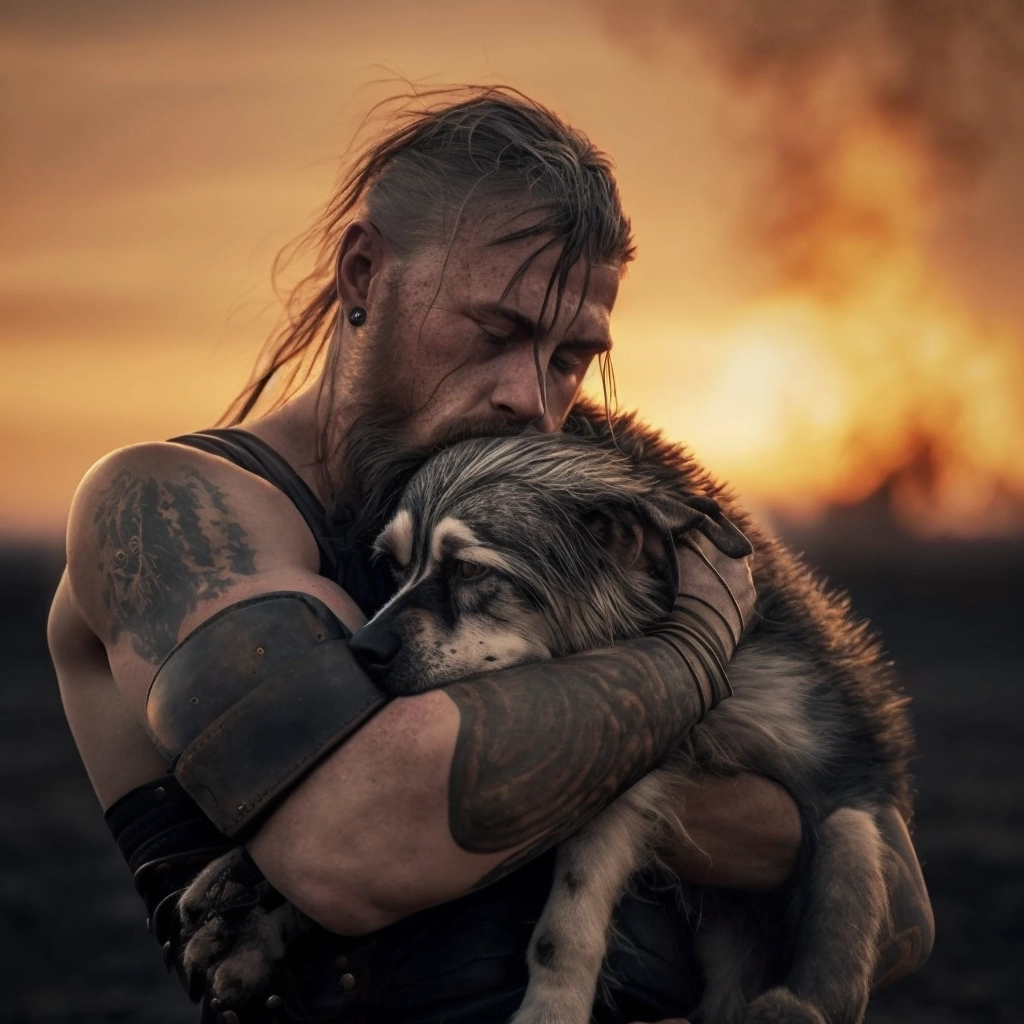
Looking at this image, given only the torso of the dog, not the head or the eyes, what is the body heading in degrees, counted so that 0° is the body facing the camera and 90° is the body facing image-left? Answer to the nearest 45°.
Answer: approximately 45°

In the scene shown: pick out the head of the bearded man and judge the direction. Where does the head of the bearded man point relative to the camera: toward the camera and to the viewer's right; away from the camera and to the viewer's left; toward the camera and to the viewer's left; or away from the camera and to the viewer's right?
toward the camera and to the viewer's right
